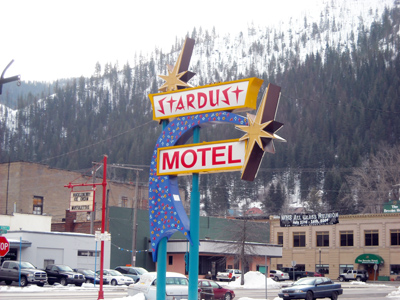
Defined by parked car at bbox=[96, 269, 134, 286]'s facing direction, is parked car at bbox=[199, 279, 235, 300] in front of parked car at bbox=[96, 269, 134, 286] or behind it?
in front

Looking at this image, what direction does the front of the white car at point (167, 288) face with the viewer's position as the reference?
facing to the left of the viewer

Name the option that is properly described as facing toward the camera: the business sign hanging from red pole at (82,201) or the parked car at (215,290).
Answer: the business sign hanging from red pole

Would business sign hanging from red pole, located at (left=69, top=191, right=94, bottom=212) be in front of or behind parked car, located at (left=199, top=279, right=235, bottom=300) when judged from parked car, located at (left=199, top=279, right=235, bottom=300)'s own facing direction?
behind

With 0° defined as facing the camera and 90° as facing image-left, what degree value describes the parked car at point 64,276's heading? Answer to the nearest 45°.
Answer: approximately 315°

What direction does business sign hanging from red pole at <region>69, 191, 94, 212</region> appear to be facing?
toward the camera

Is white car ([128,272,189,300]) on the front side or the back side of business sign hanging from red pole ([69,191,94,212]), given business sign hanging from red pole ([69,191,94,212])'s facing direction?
on the front side

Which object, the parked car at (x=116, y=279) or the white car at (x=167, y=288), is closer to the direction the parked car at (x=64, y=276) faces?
the white car
